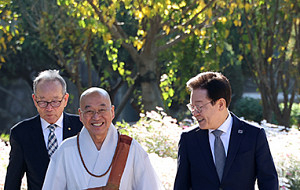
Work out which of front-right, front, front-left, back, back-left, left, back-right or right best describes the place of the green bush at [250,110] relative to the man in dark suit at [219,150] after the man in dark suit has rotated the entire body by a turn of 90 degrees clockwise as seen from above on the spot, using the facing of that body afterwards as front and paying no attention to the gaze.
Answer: right

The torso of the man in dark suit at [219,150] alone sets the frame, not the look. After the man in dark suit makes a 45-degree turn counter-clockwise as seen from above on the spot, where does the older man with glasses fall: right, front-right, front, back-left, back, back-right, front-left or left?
back-right

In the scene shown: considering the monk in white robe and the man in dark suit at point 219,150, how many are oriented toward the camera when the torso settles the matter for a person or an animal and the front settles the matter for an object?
2

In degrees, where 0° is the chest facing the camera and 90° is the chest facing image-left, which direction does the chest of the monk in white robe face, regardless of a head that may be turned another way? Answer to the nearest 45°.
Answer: approximately 0°

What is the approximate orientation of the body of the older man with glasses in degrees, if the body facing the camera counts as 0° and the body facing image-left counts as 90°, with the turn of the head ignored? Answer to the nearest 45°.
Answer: approximately 0°

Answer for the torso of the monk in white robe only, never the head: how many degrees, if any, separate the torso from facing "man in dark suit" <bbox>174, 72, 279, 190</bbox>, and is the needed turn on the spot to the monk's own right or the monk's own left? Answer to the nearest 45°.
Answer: approximately 90° to the monk's own left

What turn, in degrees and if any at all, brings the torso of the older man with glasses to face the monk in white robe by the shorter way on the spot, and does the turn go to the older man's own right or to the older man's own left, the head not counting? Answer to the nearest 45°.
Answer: approximately 45° to the older man's own left

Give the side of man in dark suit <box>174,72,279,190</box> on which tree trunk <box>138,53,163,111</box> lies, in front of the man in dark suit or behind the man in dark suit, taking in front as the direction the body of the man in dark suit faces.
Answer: behind

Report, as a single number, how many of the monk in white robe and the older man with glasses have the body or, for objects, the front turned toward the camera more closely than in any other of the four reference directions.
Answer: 2

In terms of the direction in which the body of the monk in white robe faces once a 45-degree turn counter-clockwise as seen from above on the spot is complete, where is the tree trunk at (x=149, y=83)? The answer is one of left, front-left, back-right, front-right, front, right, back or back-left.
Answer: back-left
